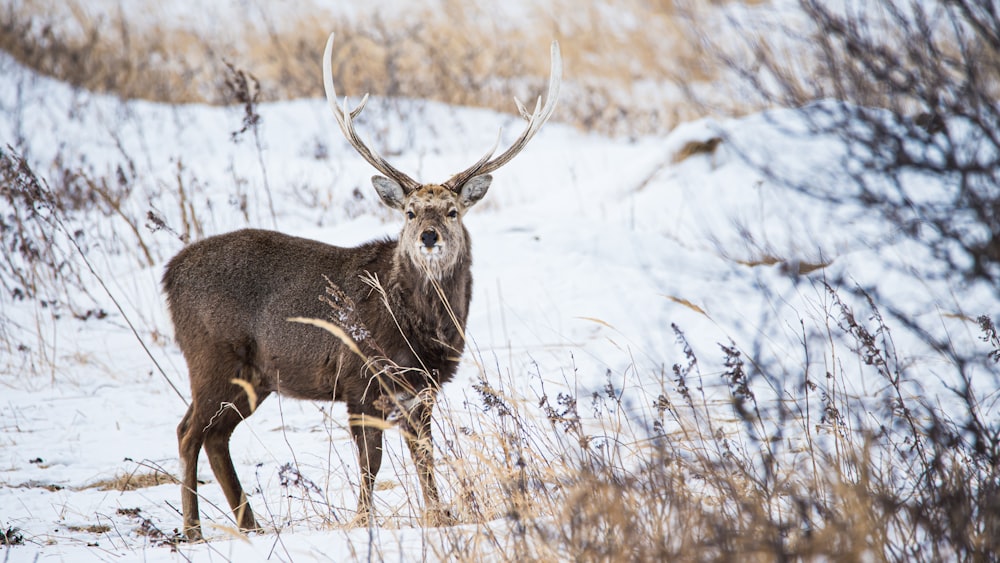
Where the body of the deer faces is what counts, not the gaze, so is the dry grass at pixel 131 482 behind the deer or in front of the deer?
behind

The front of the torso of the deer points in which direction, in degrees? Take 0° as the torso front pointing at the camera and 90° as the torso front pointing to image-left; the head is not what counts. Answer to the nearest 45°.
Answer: approximately 270°
